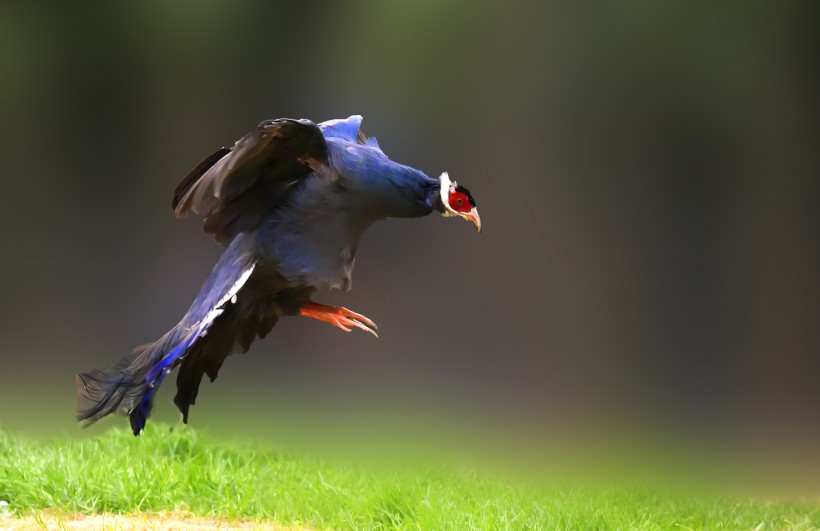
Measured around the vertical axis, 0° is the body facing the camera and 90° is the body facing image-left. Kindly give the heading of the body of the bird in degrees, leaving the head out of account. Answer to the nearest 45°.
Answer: approximately 270°
